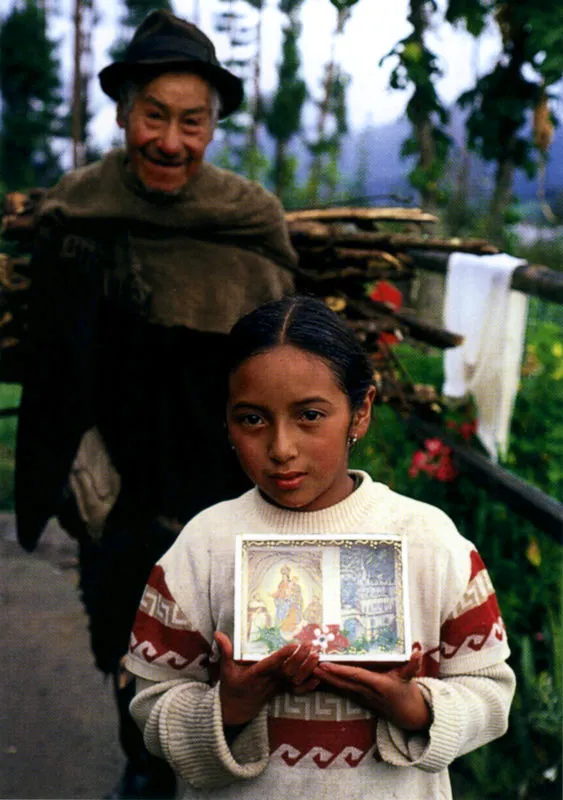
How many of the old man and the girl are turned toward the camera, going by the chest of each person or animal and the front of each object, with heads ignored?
2

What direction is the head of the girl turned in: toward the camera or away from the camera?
toward the camera

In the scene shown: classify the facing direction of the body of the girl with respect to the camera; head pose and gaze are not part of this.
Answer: toward the camera

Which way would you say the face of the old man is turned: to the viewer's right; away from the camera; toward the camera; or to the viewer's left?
toward the camera

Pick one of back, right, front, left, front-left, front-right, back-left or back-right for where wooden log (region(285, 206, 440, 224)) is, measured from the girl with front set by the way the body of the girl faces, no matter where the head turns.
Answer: back

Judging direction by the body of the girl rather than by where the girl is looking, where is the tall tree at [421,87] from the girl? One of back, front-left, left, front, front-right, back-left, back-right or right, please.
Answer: back

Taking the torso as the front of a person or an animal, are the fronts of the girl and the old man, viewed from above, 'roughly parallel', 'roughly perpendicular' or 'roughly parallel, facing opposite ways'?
roughly parallel

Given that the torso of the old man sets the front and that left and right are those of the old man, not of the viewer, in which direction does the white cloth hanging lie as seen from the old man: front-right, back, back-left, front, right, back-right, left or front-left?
back-left

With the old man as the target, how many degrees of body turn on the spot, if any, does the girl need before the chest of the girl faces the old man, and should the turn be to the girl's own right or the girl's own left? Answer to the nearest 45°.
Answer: approximately 135° to the girl's own right

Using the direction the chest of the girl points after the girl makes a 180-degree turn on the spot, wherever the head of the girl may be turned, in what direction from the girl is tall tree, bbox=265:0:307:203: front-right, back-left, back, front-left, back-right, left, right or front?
front

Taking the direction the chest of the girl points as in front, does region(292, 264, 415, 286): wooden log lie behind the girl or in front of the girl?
behind
